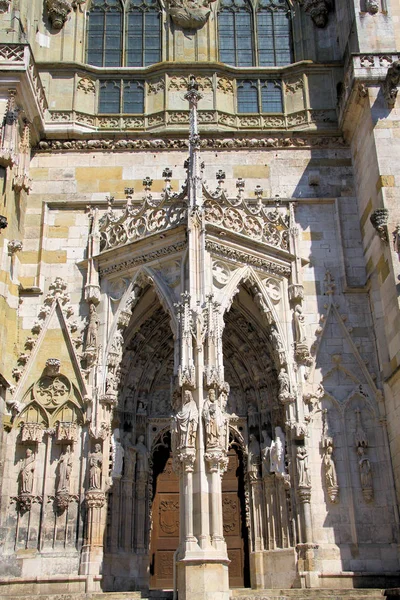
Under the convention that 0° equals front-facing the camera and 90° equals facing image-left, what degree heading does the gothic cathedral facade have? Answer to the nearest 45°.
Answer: approximately 0°
